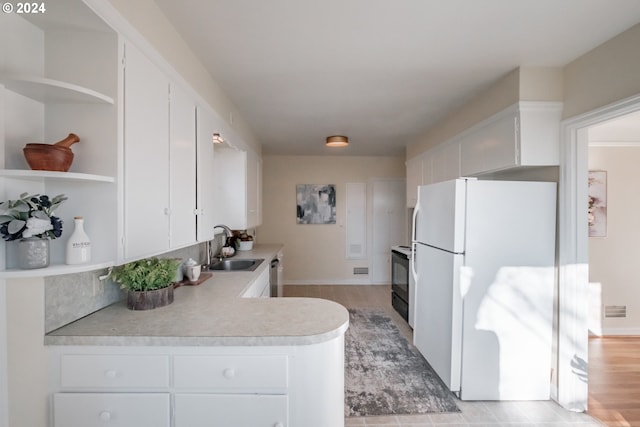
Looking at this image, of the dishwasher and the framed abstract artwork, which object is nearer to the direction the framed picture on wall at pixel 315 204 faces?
the dishwasher

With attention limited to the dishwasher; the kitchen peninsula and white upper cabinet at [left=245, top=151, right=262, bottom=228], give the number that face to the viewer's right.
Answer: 2

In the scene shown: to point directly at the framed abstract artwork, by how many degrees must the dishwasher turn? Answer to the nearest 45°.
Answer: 0° — it already faces it

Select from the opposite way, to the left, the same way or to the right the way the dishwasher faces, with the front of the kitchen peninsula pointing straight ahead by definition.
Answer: to the left

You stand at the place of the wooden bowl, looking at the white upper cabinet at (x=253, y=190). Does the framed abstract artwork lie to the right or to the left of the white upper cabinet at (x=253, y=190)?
right

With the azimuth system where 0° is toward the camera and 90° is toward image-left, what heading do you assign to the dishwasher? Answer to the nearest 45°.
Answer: approximately 270°

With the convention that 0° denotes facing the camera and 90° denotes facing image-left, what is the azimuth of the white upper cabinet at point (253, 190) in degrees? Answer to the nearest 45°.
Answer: approximately 270°
